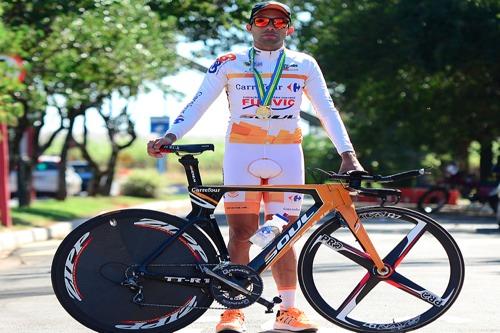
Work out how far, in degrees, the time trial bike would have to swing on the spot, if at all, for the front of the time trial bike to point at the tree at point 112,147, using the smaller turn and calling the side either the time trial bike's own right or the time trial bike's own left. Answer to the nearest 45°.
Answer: approximately 90° to the time trial bike's own left

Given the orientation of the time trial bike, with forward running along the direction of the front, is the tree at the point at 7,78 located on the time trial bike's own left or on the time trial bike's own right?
on the time trial bike's own left

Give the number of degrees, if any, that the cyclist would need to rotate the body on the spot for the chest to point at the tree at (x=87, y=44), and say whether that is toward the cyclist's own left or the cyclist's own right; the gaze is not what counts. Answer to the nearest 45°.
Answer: approximately 180°

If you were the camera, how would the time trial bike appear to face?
facing to the right of the viewer

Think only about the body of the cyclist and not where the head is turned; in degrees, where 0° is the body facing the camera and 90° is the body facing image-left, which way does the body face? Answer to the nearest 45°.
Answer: approximately 0°

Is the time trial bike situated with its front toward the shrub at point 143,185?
no

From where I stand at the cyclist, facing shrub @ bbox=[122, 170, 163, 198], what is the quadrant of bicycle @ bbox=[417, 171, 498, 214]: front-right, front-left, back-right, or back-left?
front-right

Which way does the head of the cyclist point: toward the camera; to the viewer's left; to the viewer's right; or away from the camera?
toward the camera

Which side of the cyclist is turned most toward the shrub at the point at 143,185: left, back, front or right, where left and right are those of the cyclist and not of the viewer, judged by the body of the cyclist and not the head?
back

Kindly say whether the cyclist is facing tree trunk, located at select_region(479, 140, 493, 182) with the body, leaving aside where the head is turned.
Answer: no

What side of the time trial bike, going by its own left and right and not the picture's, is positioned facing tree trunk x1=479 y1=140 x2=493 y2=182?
left
